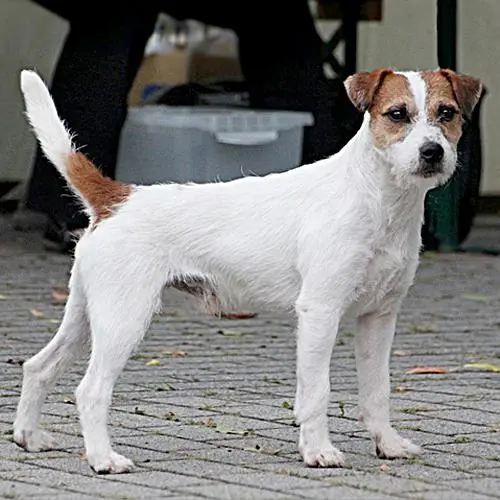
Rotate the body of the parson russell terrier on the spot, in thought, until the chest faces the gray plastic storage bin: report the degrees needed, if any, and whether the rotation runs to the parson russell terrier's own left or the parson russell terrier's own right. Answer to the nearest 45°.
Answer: approximately 90° to the parson russell terrier's own left

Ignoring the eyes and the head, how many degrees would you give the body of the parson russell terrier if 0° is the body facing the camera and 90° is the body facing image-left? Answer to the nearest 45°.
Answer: approximately 270°

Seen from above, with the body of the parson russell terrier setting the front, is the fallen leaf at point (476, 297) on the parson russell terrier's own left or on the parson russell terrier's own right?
on the parson russell terrier's own left

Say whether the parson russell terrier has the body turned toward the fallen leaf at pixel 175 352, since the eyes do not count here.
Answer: no

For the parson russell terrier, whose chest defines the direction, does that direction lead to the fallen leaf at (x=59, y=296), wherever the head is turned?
no

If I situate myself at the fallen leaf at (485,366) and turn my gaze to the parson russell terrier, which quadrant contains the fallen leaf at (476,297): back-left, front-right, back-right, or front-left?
back-right

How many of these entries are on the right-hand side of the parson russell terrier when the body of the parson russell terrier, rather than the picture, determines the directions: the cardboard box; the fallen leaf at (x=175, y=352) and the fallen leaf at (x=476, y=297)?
0

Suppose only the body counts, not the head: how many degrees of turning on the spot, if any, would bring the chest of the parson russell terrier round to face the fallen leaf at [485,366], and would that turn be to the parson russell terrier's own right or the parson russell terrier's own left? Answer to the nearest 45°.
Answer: approximately 45° to the parson russell terrier's own left

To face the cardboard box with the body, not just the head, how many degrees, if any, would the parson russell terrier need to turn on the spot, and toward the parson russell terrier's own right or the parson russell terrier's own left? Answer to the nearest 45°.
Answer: approximately 90° to the parson russell terrier's own left

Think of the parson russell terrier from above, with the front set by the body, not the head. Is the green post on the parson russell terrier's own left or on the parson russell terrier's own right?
on the parson russell terrier's own left

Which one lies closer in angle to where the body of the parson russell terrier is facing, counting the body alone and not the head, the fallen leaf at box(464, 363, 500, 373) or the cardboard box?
the fallen leaf

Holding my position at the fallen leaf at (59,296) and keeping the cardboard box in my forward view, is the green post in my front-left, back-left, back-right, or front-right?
front-right
